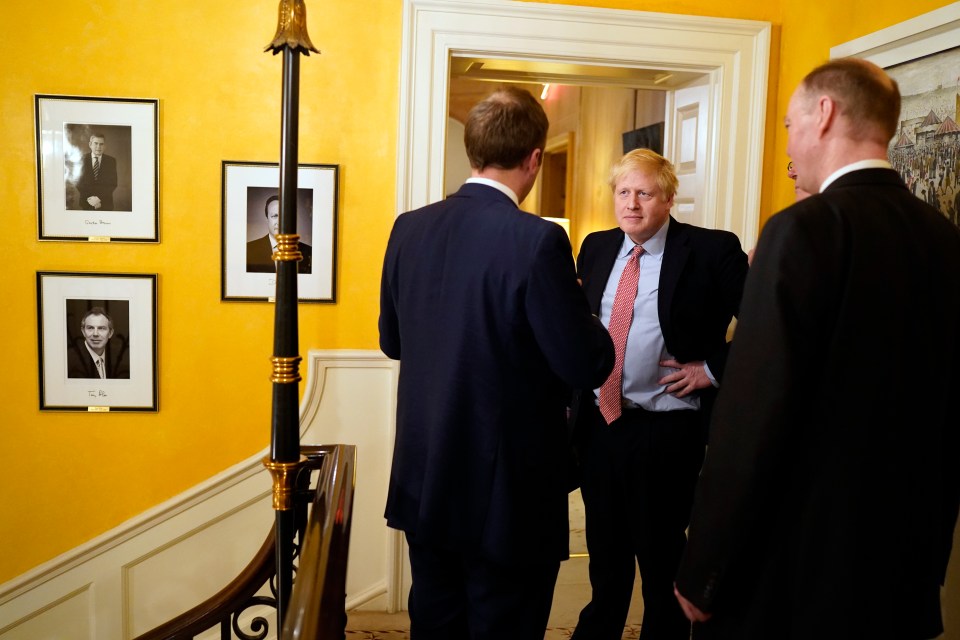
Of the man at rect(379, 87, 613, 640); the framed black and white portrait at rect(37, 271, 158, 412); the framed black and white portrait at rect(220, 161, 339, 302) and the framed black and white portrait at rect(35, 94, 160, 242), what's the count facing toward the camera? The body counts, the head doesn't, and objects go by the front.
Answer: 3

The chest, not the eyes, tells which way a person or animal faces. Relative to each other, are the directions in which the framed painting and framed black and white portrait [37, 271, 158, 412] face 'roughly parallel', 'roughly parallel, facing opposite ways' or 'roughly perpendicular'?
roughly perpendicular

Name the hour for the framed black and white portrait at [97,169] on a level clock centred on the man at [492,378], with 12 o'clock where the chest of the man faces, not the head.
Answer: The framed black and white portrait is roughly at 9 o'clock from the man.

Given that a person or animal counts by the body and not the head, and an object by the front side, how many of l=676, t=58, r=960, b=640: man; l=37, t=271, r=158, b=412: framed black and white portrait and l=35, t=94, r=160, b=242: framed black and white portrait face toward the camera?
2

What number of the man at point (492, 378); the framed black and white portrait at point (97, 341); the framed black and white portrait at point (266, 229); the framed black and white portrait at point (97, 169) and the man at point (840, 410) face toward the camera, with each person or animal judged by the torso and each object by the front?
3

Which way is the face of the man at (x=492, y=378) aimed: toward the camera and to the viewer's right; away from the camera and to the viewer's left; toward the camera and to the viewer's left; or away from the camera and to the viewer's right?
away from the camera and to the viewer's right

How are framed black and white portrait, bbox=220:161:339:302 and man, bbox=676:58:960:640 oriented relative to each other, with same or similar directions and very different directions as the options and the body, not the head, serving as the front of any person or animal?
very different directions

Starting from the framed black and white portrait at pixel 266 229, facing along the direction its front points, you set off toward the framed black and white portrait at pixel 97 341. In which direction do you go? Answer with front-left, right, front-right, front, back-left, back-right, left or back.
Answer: right

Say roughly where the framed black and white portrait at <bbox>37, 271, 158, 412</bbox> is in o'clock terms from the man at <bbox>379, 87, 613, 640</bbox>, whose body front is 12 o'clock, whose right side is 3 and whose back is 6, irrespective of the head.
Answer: The framed black and white portrait is roughly at 9 o'clock from the man.
